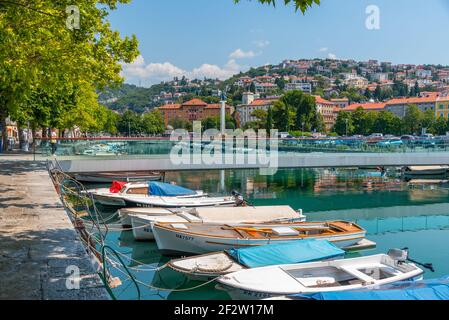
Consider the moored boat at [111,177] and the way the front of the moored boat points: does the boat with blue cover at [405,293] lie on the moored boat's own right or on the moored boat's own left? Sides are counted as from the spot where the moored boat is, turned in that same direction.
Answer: on the moored boat's own left

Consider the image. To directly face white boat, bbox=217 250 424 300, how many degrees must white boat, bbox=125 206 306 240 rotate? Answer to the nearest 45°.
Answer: approximately 90° to its left

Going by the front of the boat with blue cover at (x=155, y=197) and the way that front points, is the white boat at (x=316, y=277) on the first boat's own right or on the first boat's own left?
on the first boat's own left

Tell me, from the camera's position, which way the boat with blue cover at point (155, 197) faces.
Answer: facing to the left of the viewer

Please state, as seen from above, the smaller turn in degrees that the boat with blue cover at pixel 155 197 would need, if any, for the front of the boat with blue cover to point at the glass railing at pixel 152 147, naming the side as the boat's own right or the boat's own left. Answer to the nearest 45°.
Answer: approximately 90° to the boat's own right

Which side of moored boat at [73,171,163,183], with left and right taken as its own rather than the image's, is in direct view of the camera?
left

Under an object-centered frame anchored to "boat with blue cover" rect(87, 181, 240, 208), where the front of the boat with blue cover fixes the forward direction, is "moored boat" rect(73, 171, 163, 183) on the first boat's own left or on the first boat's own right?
on the first boat's own right

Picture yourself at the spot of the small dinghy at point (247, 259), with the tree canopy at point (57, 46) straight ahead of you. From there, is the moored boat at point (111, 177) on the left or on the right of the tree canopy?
right

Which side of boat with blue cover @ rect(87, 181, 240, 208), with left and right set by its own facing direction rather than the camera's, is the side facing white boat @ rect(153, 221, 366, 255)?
left

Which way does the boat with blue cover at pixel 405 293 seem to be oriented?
to the viewer's left

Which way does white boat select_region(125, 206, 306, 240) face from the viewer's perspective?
to the viewer's left
